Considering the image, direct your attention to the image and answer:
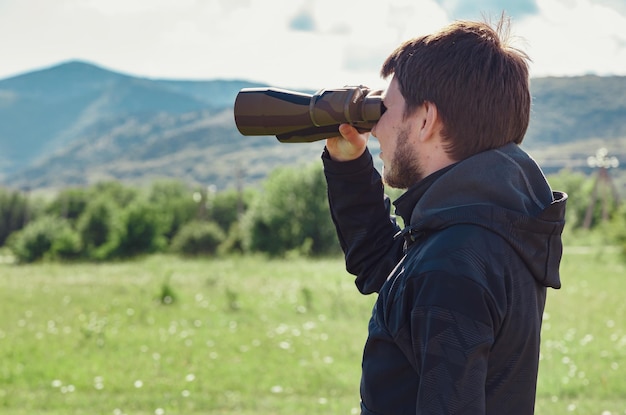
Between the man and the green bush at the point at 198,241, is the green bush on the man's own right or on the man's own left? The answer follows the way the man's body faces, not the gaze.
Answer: on the man's own right

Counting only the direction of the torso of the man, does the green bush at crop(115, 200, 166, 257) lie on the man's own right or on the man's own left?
on the man's own right

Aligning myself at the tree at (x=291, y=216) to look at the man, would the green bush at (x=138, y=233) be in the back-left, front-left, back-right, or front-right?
back-right

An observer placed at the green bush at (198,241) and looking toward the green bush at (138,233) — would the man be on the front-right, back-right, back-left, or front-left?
back-left

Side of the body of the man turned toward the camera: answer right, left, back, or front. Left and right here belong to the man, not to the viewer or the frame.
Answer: left

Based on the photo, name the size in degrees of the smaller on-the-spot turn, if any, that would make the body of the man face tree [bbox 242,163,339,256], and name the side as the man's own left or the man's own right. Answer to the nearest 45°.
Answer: approximately 90° to the man's own right

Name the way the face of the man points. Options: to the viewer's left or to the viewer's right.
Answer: to the viewer's left
